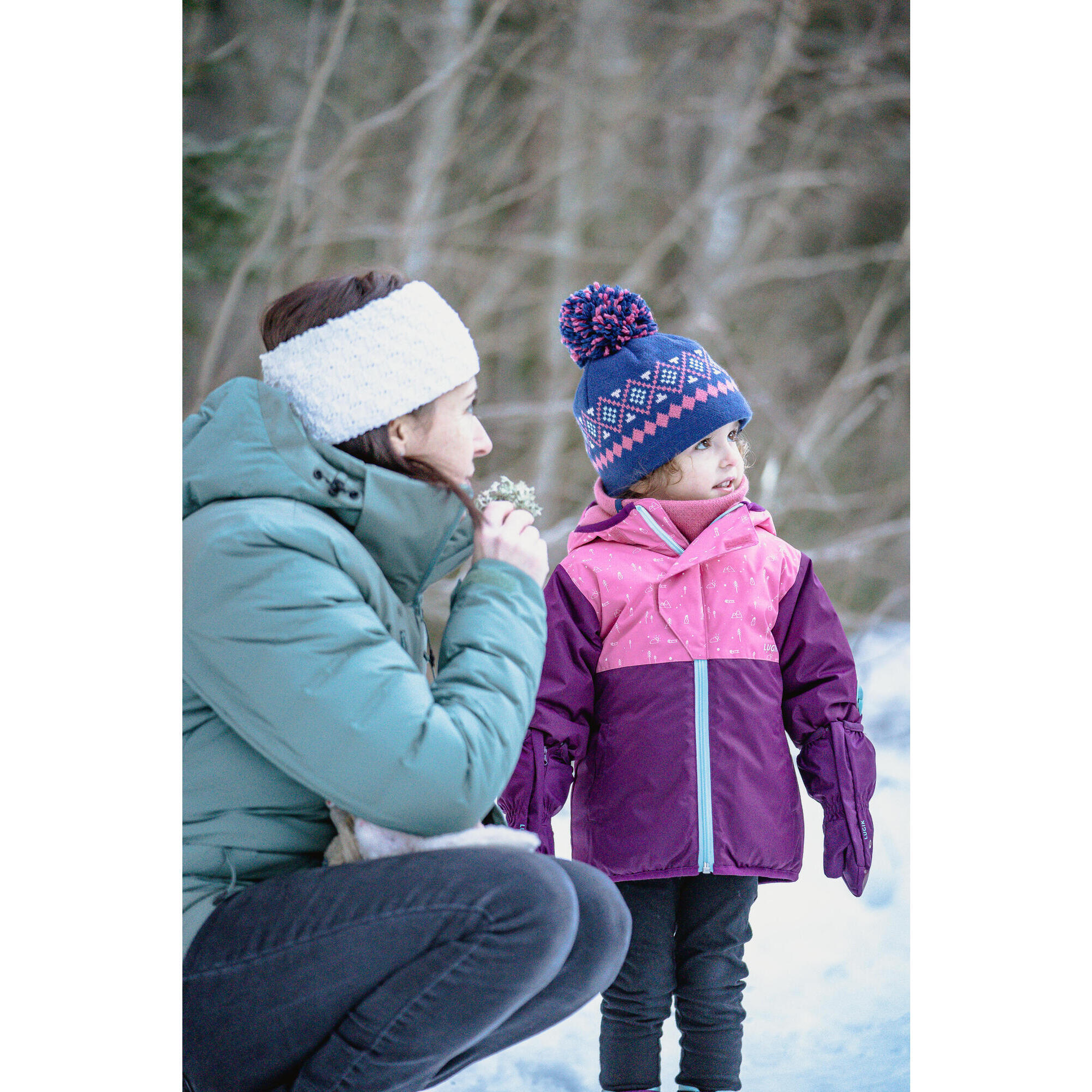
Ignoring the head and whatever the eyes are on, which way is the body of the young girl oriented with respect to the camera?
toward the camera

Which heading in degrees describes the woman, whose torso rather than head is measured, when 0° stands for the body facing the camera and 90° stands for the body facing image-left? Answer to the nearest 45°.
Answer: approximately 270°

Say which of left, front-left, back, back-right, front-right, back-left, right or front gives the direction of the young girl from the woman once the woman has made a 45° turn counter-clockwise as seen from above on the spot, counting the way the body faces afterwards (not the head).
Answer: front
